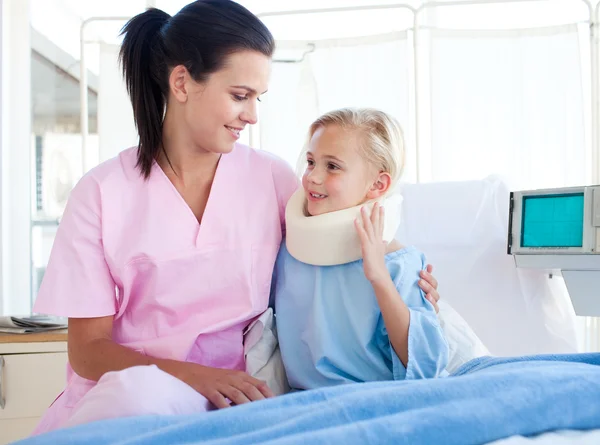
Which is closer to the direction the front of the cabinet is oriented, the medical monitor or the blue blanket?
the blue blanket

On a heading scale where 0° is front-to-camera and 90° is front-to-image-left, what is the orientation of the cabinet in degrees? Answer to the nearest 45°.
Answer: approximately 0°

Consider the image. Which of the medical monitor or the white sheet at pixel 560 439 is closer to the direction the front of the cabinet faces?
the white sheet

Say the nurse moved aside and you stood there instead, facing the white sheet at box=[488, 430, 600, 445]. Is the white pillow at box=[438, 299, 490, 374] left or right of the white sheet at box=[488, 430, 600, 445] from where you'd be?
left

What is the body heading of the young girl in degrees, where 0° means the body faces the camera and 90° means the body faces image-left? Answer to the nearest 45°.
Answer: approximately 45°
